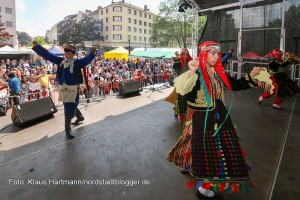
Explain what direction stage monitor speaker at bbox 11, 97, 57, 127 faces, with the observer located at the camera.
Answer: facing the viewer and to the right of the viewer

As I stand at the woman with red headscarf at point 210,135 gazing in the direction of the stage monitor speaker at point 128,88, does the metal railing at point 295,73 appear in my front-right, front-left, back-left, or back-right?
front-right

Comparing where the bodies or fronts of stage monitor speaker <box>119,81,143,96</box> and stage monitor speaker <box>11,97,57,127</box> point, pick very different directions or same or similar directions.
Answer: same or similar directions

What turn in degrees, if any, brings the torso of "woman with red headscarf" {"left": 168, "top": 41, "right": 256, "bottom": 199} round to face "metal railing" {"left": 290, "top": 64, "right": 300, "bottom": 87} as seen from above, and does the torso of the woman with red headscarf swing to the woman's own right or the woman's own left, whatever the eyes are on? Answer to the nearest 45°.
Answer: approximately 135° to the woman's own left

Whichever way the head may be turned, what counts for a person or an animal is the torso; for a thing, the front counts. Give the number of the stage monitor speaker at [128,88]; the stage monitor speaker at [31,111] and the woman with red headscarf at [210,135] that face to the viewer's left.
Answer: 0

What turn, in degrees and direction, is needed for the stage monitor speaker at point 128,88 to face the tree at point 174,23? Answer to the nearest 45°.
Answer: approximately 135° to its left

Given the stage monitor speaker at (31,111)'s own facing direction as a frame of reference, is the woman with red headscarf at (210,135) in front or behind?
in front

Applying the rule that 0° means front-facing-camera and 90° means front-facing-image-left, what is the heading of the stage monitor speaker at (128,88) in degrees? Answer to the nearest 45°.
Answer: approximately 315°

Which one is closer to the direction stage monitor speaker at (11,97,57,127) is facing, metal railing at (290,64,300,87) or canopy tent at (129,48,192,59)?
the metal railing

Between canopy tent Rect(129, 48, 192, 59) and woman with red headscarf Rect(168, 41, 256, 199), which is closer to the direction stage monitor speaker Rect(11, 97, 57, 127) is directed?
the woman with red headscarf

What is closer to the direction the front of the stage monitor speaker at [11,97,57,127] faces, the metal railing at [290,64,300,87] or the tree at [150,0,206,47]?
the metal railing

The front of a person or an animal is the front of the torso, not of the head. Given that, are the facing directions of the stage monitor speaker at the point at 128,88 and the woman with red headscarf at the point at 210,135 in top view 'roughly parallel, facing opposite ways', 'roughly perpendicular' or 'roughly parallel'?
roughly parallel
